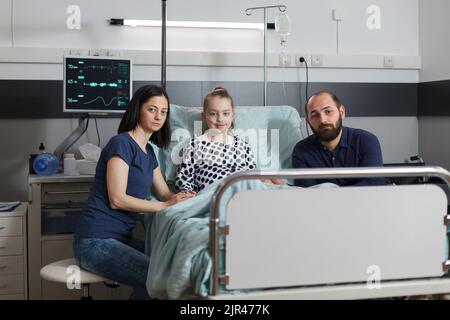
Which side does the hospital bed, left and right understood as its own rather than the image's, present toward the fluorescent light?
back

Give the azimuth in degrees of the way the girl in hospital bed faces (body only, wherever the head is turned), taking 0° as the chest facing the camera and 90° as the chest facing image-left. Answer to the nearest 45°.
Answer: approximately 0°

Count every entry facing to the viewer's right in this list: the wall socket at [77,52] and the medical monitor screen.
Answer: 0

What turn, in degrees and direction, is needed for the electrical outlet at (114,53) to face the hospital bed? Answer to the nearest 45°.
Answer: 0° — it already faces it
